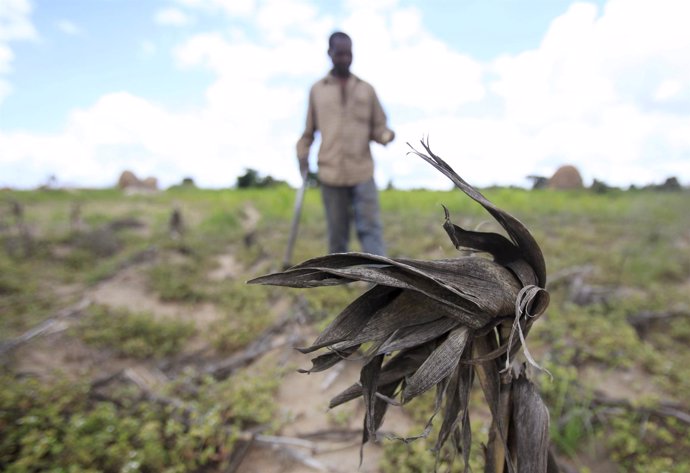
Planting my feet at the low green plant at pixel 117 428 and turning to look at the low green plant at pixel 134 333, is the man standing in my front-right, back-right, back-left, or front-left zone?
front-right

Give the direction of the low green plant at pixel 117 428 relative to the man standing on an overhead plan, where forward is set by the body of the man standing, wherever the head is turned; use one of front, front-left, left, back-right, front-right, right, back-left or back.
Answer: front-right

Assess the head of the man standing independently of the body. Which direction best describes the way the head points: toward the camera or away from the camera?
toward the camera

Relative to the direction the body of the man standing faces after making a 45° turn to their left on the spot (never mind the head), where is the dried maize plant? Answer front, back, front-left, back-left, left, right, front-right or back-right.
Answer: front-right

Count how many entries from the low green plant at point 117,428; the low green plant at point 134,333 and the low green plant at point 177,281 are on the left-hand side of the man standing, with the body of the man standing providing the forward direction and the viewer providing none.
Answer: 0

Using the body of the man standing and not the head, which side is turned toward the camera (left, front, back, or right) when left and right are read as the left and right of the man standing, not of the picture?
front

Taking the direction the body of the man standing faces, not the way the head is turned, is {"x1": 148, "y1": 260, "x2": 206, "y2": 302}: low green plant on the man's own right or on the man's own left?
on the man's own right
